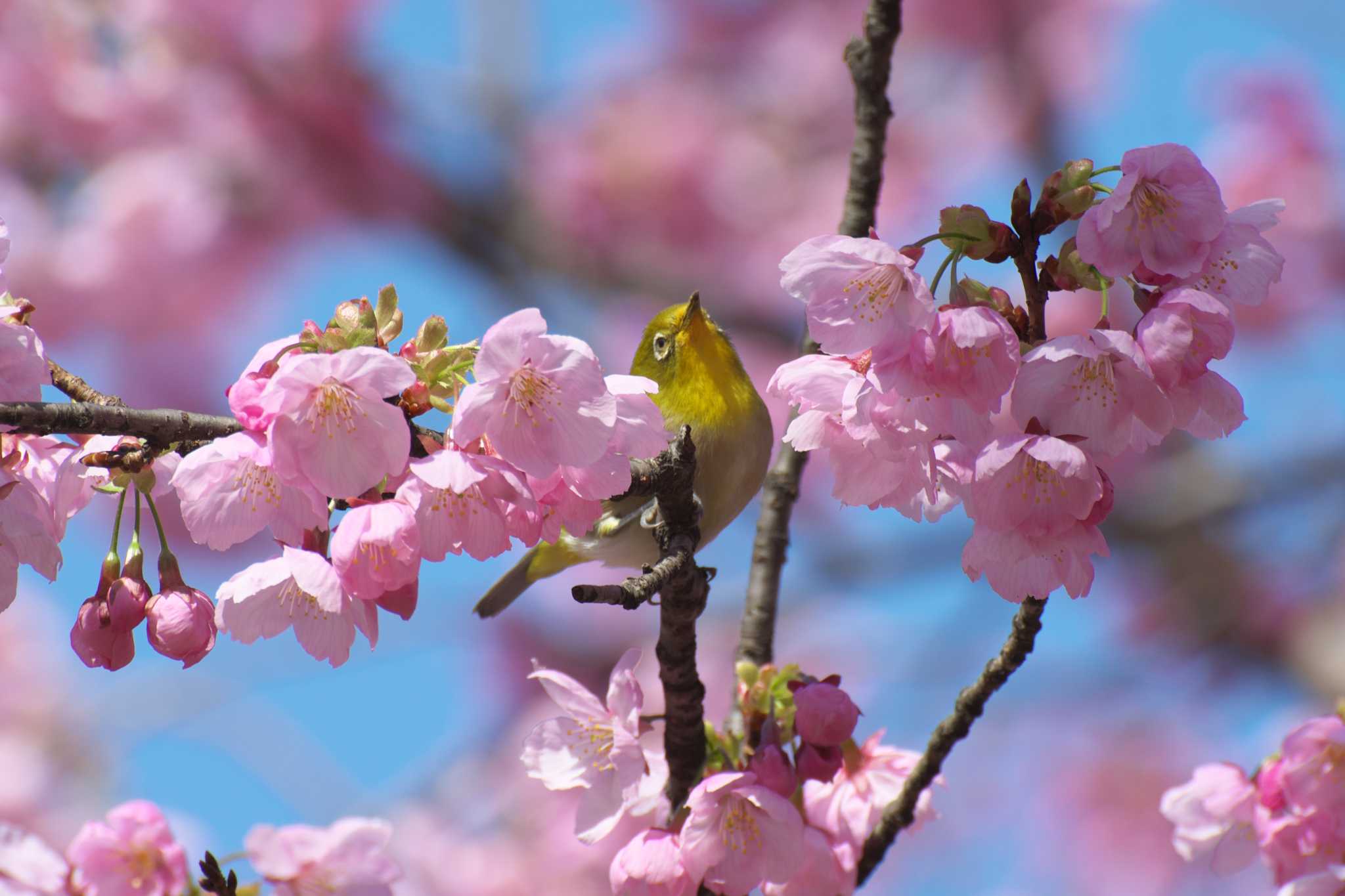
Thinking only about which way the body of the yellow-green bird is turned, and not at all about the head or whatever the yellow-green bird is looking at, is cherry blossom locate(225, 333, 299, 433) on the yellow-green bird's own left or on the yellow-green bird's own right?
on the yellow-green bird's own right

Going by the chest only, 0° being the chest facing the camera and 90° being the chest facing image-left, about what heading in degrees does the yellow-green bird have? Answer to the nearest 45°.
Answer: approximately 270°

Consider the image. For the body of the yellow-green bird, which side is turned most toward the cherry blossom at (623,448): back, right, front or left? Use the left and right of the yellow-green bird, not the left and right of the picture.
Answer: right
